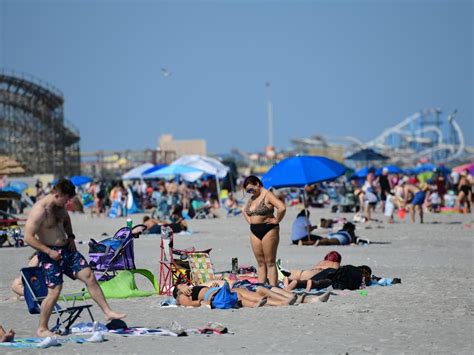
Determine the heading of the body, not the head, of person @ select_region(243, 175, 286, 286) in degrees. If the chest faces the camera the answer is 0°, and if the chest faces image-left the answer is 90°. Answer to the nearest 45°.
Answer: approximately 45°

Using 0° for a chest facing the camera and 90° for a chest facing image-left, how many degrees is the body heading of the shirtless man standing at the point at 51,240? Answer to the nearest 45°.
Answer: approximately 315°

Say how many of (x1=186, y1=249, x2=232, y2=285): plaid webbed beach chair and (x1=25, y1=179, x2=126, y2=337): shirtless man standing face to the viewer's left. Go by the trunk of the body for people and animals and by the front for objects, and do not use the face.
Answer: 0

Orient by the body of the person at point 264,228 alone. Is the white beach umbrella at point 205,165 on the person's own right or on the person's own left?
on the person's own right

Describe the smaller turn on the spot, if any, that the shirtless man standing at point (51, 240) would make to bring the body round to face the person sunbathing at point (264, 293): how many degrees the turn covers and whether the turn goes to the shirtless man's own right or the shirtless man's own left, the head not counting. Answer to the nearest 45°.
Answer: approximately 90° to the shirtless man's own left

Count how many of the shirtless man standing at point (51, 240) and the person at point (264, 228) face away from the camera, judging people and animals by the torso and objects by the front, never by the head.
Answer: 0

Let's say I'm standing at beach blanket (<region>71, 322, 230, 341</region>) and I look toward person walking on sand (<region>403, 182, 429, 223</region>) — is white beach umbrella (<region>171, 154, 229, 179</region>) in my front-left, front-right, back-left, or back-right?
front-left

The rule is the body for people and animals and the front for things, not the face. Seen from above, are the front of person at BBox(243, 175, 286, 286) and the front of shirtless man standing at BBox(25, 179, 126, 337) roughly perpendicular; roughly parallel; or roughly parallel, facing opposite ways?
roughly perpendicular

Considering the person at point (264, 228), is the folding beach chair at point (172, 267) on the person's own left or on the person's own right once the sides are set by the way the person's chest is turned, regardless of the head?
on the person's own right

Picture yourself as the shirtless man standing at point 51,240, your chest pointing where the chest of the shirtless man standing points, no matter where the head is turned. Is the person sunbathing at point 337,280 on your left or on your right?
on your left

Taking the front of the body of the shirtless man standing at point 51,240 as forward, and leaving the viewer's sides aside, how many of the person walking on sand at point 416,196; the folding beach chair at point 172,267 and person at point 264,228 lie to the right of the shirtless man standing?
0

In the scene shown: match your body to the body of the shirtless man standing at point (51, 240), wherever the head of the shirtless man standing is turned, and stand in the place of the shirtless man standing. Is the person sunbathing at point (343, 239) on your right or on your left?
on your left

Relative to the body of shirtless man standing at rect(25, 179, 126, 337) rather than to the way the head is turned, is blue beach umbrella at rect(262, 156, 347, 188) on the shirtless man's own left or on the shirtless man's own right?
on the shirtless man's own left
